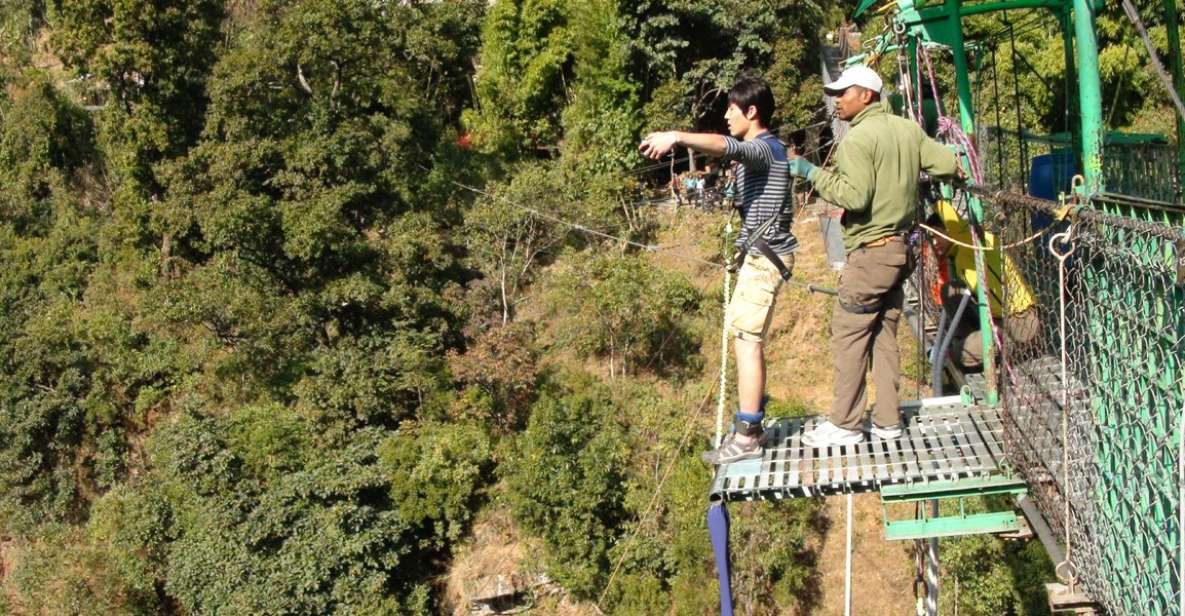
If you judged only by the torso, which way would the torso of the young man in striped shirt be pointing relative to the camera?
to the viewer's left

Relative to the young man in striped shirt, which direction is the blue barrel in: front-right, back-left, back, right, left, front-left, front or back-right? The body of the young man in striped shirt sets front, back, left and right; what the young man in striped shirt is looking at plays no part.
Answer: back-right

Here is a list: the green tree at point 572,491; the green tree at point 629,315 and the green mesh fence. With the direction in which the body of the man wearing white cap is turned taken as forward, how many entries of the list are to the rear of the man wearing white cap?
1

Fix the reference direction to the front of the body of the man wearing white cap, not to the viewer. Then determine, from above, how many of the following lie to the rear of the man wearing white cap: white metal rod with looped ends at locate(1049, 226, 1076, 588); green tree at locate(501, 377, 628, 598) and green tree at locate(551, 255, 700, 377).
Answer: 1

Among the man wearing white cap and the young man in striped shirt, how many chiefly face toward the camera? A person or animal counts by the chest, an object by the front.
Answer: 0

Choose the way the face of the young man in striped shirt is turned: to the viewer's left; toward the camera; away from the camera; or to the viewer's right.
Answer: to the viewer's left

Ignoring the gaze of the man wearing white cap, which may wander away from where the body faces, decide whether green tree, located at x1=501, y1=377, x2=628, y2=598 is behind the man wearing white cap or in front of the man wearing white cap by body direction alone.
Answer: in front

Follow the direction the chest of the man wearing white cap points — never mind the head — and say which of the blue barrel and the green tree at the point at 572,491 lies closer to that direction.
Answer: the green tree

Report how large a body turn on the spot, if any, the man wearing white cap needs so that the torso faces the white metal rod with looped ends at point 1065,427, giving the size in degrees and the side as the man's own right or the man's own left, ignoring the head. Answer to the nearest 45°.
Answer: approximately 180°

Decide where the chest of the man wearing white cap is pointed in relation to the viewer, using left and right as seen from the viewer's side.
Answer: facing away from the viewer and to the left of the viewer

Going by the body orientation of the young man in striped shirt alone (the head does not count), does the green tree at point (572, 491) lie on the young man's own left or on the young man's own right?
on the young man's own right

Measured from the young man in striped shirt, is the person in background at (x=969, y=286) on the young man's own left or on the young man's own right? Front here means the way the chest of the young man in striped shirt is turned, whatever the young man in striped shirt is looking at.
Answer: on the young man's own right

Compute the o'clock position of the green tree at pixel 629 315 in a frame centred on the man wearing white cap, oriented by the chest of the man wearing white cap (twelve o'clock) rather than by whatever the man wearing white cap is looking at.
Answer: The green tree is roughly at 1 o'clock from the man wearing white cap.

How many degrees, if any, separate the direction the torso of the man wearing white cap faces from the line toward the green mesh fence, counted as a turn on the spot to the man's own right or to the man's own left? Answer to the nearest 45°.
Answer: approximately 180°
